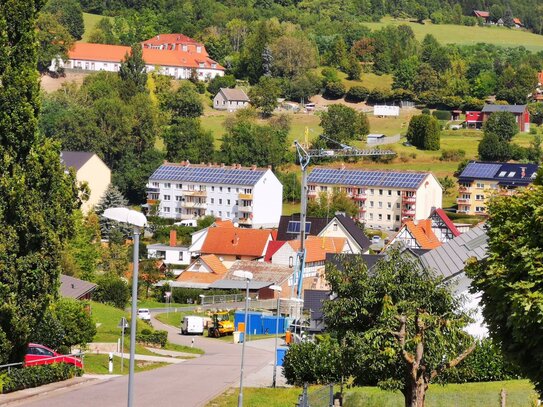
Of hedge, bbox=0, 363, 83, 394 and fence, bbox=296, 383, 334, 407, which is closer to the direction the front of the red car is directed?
the fence

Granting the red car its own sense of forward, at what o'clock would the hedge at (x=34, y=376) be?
The hedge is roughly at 3 o'clock from the red car.

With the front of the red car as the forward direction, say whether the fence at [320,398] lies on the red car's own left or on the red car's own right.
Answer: on the red car's own right

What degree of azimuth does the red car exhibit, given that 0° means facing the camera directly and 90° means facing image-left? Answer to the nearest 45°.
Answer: approximately 270°
